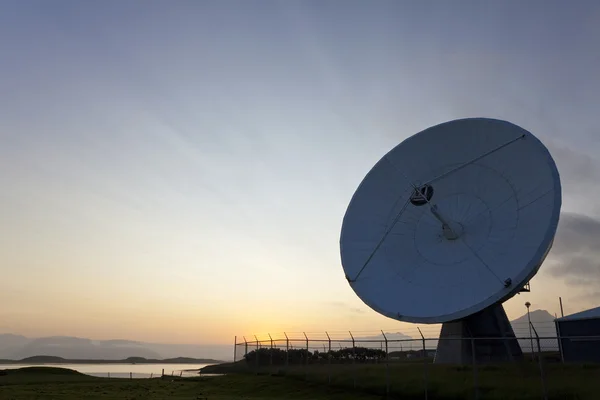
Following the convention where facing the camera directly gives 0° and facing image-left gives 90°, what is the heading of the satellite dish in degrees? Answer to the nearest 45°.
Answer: approximately 45°

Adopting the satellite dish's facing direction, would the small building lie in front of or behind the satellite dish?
behind
